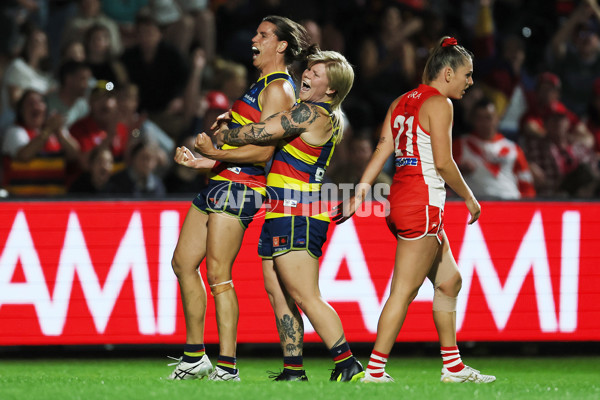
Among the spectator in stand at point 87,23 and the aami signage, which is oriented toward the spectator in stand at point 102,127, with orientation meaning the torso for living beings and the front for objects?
the spectator in stand at point 87,23

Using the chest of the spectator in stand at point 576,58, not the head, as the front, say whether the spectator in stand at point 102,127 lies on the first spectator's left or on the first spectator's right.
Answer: on the first spectator's right

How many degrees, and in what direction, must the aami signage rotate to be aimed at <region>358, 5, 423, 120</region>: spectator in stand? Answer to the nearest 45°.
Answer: approximately 180°

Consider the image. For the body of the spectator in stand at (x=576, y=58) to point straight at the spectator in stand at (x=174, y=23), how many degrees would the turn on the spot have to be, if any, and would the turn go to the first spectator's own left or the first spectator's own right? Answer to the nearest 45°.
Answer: approximately 90° to the first spectator's own right

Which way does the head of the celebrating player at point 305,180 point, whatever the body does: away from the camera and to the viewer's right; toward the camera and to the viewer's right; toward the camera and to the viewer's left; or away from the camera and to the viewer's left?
toward the camera and to the viewer's left

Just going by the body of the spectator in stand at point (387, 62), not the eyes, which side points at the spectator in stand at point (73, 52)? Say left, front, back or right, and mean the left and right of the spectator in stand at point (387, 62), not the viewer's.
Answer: right

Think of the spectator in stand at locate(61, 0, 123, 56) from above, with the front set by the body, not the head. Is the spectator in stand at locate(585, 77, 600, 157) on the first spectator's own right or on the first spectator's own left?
on the first spectator's own left

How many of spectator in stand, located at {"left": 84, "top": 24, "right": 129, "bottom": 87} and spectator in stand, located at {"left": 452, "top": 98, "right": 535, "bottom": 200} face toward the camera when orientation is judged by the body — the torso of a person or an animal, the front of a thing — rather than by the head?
2

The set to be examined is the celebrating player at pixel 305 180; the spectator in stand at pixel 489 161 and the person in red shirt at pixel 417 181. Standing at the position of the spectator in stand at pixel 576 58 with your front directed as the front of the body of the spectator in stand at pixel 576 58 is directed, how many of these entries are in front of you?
3

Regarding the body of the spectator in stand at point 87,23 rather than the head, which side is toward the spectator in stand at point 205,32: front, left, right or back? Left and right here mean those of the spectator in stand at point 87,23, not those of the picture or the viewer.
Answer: left

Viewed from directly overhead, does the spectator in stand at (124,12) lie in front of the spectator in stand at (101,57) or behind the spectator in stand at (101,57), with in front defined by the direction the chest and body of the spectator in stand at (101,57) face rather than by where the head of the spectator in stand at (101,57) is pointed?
behind
